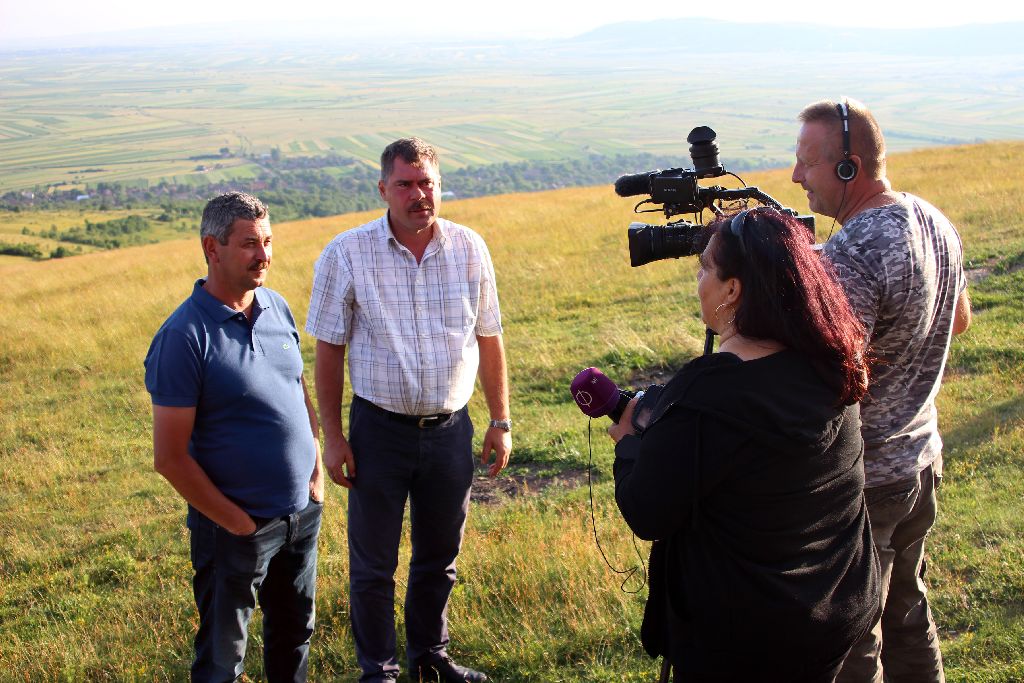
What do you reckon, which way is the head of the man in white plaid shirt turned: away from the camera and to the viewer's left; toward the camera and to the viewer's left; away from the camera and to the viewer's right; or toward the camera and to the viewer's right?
toward the camera and to the viewer's right

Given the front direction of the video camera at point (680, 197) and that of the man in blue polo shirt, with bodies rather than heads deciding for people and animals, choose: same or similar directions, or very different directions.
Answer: very different directions

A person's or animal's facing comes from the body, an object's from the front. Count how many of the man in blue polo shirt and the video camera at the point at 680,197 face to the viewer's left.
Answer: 1

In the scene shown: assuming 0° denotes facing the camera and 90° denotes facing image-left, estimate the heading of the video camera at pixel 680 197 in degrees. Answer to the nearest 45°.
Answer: approximately 90°

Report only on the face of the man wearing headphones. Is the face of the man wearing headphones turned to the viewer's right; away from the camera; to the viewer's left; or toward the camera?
to the viewer's left

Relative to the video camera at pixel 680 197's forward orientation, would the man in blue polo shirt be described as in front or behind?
in front

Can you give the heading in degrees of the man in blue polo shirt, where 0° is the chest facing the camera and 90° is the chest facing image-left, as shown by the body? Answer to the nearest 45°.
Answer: approximately 315°

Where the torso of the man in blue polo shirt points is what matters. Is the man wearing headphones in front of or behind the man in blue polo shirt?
in front

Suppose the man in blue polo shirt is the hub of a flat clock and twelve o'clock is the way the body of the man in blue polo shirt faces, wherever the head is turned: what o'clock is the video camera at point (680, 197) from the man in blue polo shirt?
The video camera is roughly at 11 o'clock from the man in blue polo shirt.

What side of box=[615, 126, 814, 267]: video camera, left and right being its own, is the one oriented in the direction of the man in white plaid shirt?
front
